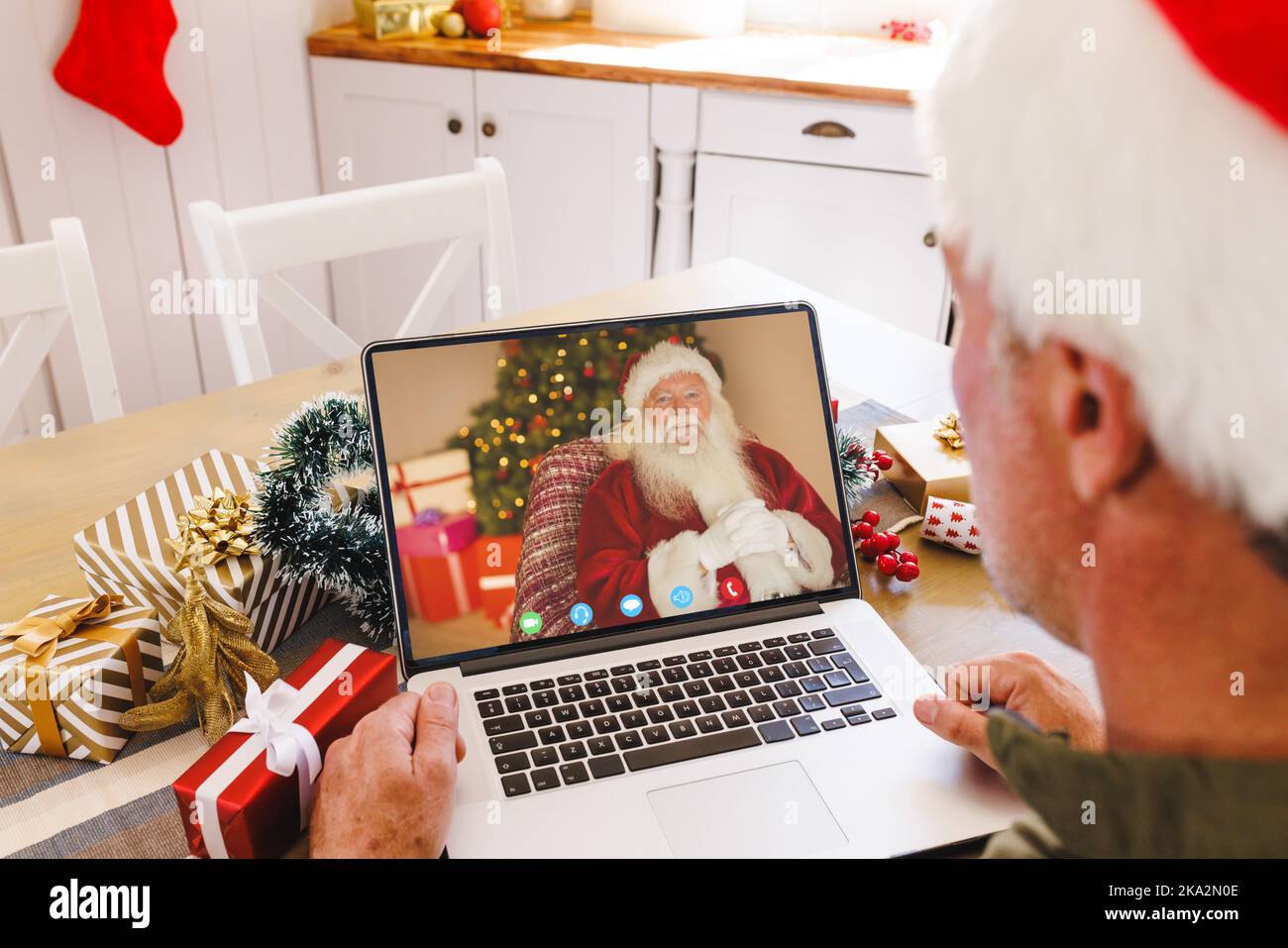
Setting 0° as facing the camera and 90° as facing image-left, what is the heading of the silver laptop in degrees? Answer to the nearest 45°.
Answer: approximately 0°

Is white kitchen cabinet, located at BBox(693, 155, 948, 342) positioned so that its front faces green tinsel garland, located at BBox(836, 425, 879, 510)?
yes

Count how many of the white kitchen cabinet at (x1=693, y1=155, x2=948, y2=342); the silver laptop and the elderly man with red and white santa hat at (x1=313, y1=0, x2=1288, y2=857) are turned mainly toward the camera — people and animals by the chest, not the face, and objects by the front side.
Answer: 2

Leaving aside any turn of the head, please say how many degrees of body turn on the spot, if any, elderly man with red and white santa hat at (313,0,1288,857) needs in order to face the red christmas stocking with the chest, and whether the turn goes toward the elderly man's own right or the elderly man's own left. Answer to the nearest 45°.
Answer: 0° — they already face it

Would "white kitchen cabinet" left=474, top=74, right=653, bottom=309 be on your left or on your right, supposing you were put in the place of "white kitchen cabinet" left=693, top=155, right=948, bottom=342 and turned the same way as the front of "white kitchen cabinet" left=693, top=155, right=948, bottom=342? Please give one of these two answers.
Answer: on your right

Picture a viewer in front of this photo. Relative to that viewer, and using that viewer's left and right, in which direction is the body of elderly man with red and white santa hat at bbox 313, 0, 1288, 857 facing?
facing away from the viewer and to the left of the viewer

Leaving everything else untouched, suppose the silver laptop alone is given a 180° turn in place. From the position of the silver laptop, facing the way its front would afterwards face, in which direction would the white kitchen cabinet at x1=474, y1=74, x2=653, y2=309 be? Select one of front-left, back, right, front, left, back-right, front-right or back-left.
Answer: front

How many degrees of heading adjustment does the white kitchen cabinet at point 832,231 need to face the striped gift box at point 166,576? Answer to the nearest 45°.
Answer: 0° — it already faces it

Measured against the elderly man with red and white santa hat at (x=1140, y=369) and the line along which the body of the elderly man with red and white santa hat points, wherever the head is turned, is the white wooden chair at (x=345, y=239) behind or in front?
in front

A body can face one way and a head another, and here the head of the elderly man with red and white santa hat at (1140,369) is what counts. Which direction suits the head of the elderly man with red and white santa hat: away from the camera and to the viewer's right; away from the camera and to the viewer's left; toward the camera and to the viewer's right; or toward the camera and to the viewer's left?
away from the camera and to the viewer's left

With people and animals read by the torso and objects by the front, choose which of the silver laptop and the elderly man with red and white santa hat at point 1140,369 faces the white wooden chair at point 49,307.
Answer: the elderly man with red and white santa hat

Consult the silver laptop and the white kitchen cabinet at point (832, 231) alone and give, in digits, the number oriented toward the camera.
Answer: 2

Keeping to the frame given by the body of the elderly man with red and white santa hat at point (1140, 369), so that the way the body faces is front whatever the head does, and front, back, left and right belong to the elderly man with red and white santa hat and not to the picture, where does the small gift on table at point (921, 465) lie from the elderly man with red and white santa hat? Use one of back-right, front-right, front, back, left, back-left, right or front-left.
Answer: front-right
